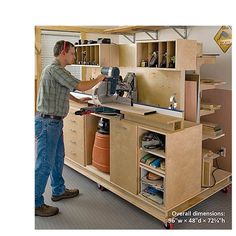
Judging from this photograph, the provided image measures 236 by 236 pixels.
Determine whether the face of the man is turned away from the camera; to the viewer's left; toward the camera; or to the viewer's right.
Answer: to the viewer's right

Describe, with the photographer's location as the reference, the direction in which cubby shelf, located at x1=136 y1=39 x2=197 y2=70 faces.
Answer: facing the viewer and to the left of the viewer

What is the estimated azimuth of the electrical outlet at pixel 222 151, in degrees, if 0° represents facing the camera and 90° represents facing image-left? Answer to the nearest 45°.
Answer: approximately 0°

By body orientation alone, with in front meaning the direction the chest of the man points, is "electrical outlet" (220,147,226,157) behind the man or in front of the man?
in front

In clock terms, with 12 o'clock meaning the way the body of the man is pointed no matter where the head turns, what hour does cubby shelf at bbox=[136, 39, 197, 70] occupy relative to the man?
The cubby shelf is roughly at 12 o'clock from the man.

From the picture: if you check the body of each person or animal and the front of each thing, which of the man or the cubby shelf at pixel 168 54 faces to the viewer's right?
the man

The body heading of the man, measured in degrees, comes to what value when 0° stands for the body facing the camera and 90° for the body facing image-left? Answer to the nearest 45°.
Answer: approximately 270°
